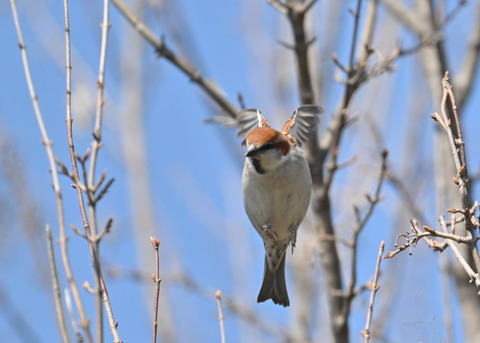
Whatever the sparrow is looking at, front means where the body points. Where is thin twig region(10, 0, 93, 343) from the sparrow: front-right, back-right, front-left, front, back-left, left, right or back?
front-right

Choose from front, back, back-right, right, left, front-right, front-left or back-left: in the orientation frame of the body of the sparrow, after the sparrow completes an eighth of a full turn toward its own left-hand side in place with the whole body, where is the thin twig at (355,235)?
left

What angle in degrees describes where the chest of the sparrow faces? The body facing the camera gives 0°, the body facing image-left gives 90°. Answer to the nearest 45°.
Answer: approximately 0°

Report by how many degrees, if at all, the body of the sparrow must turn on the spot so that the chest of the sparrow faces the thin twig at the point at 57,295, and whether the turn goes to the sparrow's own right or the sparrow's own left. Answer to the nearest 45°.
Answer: approximately 45° to the sparrow's own right
